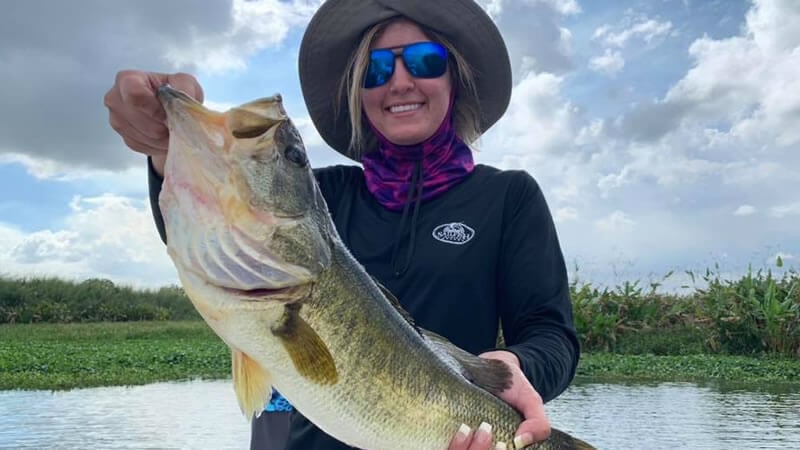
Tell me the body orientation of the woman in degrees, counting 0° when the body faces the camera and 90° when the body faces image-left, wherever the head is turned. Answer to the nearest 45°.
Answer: approximately 0°
